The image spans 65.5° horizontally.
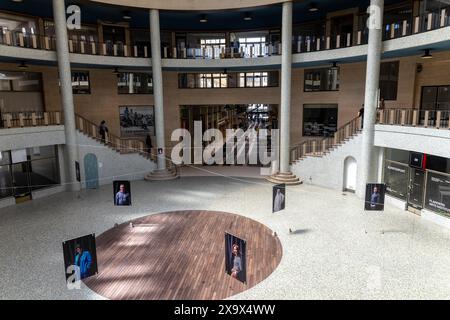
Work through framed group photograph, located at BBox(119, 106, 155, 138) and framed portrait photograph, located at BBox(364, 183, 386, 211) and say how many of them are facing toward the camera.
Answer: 2

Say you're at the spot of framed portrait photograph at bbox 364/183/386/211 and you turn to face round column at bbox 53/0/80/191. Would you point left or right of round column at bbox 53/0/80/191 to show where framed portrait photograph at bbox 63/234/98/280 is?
left

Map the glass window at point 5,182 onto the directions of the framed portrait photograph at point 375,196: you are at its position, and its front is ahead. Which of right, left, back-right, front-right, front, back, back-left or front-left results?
right

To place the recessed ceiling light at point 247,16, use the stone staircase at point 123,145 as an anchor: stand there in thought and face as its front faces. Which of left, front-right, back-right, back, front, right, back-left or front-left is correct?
front-left

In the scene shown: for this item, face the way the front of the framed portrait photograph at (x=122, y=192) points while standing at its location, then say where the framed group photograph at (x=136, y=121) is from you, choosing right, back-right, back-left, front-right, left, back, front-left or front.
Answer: back

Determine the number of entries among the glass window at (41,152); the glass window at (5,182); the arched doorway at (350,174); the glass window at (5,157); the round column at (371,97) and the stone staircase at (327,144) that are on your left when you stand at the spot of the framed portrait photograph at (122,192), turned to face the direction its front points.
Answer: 3

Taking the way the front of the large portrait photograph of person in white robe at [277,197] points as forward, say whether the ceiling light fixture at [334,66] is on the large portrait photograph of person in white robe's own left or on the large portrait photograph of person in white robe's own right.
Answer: on the large portrait photograph of person in white robe's own left

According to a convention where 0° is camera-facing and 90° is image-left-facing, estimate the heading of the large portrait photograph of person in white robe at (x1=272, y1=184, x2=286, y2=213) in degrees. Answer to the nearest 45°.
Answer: approximately 315°

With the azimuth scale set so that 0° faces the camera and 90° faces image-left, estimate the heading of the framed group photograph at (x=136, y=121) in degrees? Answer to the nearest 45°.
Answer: approximately 0°

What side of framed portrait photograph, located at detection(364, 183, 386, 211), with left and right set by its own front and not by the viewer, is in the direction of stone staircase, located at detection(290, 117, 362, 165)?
back
